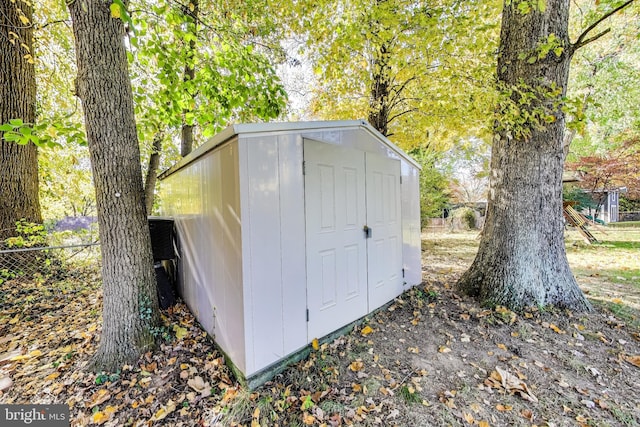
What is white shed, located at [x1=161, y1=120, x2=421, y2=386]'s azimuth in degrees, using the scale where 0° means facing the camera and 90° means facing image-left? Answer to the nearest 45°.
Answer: approximately 315°

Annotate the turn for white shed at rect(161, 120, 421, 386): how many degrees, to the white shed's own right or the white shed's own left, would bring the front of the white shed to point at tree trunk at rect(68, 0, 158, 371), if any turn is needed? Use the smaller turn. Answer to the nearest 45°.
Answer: approximately 135° to the white shed's own right

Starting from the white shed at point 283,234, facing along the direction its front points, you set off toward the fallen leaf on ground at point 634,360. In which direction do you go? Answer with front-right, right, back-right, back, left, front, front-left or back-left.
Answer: front-left

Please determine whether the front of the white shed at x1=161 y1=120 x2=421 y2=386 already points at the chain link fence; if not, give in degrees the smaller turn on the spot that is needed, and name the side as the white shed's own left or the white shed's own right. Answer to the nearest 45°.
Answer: approximately 180°

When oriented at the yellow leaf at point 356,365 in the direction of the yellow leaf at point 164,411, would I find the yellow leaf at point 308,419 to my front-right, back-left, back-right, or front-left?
front-left

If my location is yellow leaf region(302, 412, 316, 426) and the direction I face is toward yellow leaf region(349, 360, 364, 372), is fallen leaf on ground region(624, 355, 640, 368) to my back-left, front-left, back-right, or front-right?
front-right

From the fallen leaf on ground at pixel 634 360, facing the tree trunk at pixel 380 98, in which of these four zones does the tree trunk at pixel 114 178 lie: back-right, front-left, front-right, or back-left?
front-left

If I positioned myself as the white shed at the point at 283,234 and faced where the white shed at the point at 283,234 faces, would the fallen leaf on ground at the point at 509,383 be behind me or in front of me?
in front

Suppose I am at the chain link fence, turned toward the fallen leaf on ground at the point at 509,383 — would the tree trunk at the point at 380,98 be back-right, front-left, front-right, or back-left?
front-left

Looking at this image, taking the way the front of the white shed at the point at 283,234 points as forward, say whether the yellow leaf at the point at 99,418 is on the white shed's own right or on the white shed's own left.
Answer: on the white shed's own right

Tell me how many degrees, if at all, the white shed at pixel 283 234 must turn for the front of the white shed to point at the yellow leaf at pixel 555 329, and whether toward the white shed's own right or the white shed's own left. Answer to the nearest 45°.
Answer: approximately 45° to the white shed's own left

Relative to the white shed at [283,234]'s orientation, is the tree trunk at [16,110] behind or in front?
behind
